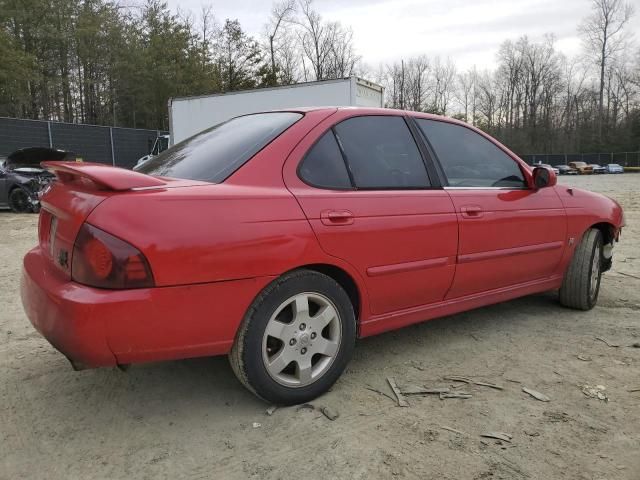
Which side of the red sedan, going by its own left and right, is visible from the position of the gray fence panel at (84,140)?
left

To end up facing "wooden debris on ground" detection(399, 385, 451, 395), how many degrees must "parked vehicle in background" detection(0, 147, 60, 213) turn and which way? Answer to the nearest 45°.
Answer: approximately 45° to its right

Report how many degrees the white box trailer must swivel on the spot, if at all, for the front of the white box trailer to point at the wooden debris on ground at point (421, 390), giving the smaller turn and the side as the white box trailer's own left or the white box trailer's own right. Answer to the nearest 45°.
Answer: approximately 135° to the white box trailer's own left

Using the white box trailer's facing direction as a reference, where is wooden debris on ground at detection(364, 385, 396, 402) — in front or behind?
behind

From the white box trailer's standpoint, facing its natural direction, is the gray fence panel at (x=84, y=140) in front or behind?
in front

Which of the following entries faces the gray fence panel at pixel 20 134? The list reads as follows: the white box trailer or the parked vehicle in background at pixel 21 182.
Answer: the white box trailer

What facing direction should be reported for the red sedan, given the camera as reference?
facing away from the viewer and to the right of the viewer

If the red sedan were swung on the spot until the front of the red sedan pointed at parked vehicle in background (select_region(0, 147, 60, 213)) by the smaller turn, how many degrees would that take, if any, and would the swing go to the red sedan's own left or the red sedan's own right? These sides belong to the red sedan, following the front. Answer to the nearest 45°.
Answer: approximately 90° to the red sedan's own left

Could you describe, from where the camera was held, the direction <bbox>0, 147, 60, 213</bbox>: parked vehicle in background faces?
facing the viewer and to the right of the viewer

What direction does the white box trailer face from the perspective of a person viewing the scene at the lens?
facing away from the viewer and to the left of the viewer

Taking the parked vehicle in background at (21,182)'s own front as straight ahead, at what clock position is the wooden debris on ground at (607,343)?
The wooden debris on ground is roughly at 1 o'clock from the parked vehicle in background.

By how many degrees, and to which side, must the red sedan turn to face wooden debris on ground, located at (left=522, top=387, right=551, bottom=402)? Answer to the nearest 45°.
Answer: approximately 45° to its right

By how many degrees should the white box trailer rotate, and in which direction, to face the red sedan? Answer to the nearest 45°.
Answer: approximately 135° to its left

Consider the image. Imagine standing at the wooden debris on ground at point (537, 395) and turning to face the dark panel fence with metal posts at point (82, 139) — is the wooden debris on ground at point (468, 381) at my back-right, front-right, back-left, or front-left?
front-left

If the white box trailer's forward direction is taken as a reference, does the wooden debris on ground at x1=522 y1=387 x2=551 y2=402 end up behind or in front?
behind

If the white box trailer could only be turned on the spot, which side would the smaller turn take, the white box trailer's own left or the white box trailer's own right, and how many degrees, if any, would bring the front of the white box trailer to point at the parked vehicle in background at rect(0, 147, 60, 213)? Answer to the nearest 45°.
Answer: approximately 45° to the white box trailer's own left

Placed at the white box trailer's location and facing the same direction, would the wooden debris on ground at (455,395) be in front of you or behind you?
behind

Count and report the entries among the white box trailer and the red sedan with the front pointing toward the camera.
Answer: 0
